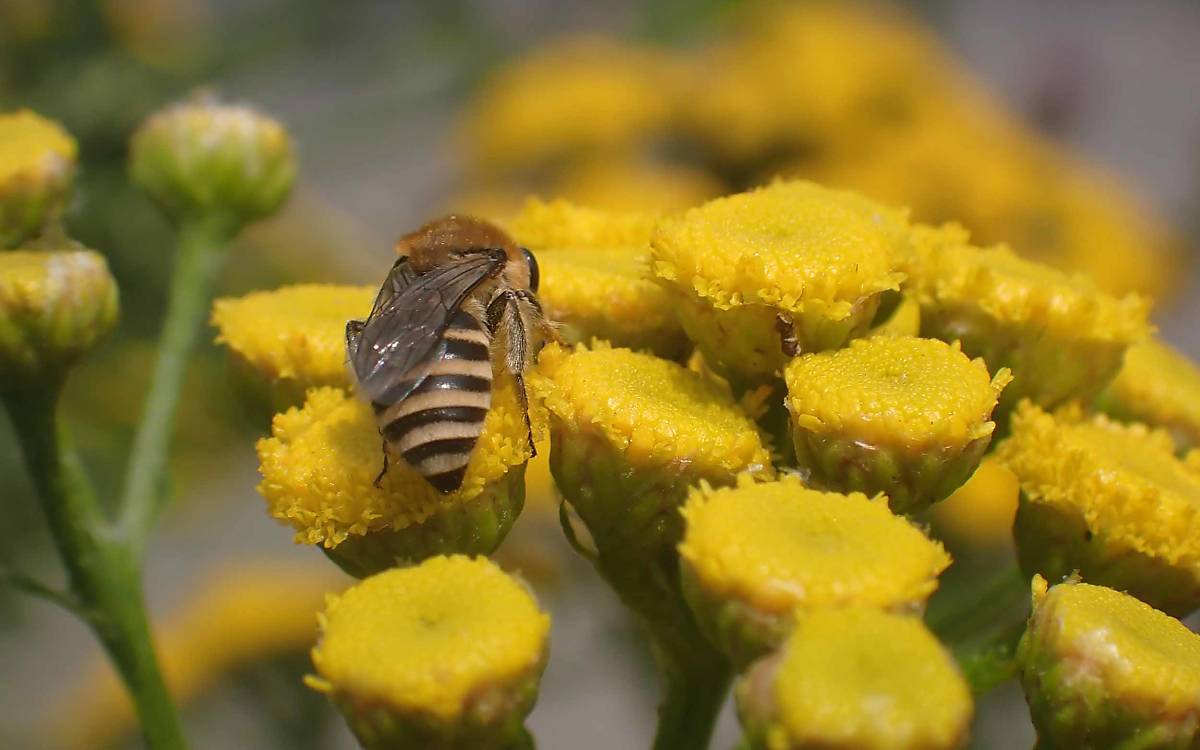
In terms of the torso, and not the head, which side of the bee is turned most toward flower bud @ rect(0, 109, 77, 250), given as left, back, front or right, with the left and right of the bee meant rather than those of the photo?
left

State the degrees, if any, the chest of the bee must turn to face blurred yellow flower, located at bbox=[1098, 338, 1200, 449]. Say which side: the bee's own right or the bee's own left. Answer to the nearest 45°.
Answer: approximately 45° to the bee's own right

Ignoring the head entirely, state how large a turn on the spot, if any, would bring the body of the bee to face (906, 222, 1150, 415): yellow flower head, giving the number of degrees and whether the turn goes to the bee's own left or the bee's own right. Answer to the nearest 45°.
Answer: approximately 45° to the bee's own right

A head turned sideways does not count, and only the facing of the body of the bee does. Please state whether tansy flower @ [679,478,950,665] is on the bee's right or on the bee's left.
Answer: on the bee's right

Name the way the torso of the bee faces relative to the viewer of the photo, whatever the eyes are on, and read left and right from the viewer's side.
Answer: facing away from the viewer and to the right of the viewer

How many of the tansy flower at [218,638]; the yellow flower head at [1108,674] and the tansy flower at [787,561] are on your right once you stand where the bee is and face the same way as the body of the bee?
2

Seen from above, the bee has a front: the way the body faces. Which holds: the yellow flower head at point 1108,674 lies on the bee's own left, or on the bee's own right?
on the bee's own right

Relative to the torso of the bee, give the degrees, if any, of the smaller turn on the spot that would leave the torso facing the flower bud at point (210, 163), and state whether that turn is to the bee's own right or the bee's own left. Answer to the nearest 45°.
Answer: approximately 90° to the bee's own left
